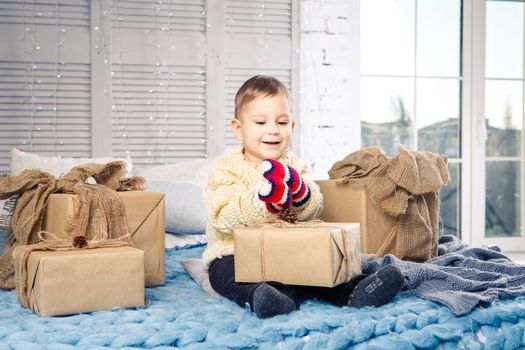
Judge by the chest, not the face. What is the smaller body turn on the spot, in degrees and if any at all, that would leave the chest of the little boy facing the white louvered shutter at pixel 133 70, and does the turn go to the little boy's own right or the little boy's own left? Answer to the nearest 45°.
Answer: approximately 180°

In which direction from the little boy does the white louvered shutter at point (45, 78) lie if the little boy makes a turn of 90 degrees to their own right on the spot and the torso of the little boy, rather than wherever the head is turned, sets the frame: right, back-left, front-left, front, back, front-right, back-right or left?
right

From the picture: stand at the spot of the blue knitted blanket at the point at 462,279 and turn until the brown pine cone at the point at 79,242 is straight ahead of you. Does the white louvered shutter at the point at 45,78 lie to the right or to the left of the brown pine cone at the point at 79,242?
right

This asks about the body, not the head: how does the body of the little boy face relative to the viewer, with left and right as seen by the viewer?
facing the viewer and to the right of the viewer

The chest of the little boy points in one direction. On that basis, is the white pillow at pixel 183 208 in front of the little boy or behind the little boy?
behind

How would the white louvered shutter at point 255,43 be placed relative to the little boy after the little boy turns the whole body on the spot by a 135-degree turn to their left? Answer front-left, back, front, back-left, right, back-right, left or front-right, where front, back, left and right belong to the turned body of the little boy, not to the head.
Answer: front

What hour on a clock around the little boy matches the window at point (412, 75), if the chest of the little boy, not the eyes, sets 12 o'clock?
The window is roughly at 8 o'clock from the little boy.

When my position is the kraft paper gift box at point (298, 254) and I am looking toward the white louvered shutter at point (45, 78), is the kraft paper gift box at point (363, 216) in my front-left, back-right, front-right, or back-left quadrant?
front-right
